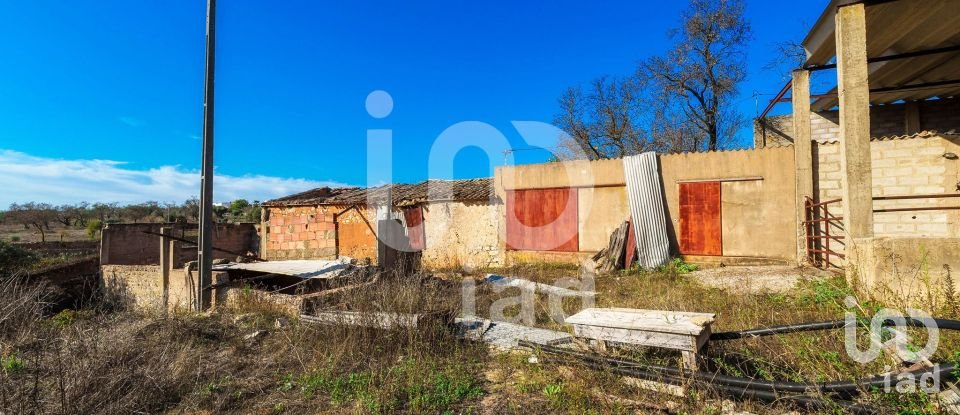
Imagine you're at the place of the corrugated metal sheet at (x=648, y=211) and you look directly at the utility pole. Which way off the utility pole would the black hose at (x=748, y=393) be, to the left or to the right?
left

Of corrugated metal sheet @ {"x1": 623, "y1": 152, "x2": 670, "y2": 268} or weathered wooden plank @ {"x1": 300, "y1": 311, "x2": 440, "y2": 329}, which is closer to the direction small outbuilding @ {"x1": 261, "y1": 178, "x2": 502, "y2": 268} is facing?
the weathered wooden plank

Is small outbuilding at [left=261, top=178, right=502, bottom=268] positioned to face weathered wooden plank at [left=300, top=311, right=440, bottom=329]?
yes

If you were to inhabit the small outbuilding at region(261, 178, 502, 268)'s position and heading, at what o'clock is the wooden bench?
The wooden bench is roughly at 12 o'clock from the small outbuilding.

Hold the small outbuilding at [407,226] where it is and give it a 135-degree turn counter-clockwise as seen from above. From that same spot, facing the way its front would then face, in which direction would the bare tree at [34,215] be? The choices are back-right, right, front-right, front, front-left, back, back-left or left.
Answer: left

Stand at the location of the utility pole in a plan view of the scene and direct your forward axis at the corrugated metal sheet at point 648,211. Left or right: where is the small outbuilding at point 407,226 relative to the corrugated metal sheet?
left

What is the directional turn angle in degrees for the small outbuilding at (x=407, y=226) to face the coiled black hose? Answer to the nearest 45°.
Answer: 0° — it already faces it

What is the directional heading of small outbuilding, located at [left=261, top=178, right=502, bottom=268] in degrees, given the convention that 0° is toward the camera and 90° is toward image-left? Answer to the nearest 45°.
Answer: approximately 0°

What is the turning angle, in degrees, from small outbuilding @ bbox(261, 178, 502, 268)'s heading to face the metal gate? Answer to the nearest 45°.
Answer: approximately 45° to its left

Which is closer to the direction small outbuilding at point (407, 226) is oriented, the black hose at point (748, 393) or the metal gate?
the black hose

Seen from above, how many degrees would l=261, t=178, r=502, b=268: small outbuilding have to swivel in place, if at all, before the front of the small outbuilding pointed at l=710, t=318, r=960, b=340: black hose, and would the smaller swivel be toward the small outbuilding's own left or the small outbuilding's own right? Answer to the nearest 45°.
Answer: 0° — it already faces it

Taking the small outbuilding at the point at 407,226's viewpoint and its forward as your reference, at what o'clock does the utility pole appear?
The utility pole is roughly at 1 o'clock from the small outbuilding.
